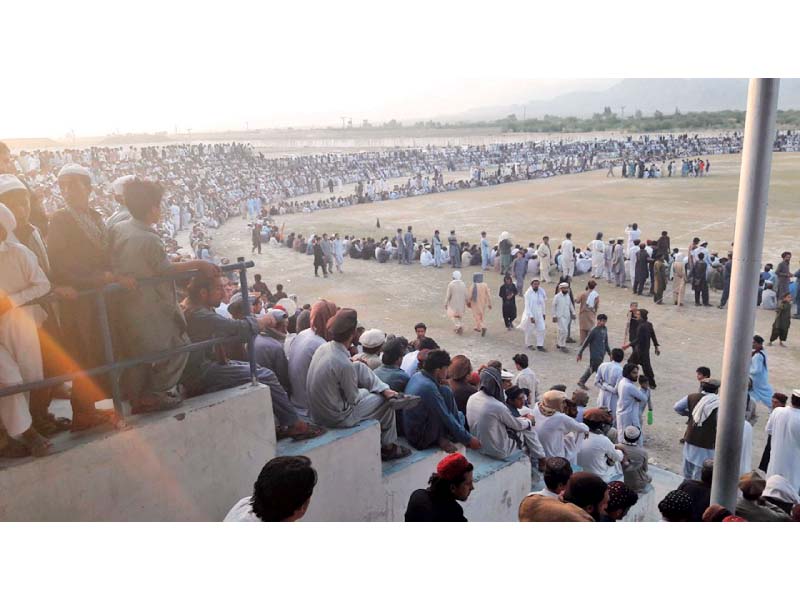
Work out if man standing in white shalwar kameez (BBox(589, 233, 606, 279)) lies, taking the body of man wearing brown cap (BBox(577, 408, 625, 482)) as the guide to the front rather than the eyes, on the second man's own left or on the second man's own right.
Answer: on the second man's own left

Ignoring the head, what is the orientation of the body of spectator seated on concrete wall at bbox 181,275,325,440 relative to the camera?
to the viewer's right

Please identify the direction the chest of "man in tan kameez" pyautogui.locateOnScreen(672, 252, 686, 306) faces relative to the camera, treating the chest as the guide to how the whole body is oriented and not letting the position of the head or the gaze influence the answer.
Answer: away from the camera

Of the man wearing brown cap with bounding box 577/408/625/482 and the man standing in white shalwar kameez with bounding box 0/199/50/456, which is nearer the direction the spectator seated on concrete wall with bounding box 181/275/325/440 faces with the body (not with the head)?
the man wearing brown cap

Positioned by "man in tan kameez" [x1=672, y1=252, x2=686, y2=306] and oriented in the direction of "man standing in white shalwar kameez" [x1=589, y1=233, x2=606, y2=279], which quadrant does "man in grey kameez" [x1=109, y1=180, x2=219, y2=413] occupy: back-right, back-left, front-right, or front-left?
back-left

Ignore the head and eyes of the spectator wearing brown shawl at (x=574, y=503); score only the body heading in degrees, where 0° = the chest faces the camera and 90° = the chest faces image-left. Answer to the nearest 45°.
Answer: approximately 225°

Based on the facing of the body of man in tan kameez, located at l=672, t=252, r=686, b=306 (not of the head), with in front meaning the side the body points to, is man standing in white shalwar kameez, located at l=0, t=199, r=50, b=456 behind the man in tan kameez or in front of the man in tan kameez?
behind

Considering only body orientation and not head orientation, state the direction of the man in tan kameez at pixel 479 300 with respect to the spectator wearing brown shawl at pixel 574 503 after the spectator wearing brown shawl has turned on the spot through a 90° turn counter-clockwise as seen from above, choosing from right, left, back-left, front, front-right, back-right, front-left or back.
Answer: front-right

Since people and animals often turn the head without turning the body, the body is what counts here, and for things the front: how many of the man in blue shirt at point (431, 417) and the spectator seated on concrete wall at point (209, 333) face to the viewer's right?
2
